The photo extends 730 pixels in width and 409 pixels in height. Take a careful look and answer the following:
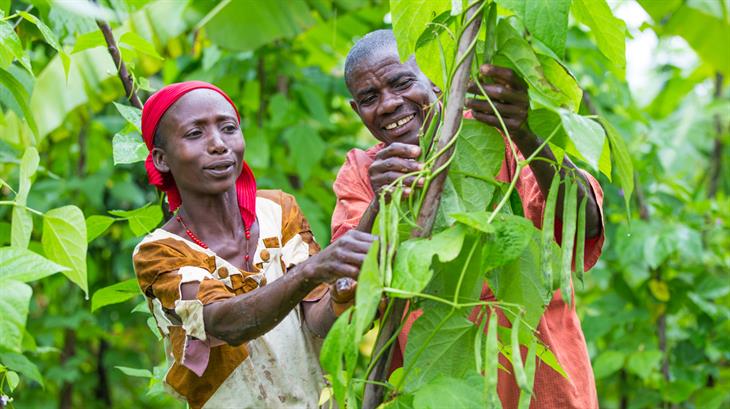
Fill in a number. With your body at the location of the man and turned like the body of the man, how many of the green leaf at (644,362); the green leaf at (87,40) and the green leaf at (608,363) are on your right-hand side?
1

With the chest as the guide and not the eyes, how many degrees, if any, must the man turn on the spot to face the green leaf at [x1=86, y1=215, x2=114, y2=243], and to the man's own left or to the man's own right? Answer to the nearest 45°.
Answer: approximately 90° to the man's own right

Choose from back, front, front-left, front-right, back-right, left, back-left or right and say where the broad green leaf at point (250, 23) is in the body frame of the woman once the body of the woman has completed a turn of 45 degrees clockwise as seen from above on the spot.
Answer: back

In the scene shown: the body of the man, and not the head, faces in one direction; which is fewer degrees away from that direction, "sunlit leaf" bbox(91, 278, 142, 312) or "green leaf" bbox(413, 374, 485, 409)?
the green leaf

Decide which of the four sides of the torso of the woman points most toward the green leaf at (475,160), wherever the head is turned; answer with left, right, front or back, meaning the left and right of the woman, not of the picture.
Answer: front

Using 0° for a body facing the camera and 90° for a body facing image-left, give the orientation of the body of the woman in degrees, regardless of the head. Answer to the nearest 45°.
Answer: approximately 315°

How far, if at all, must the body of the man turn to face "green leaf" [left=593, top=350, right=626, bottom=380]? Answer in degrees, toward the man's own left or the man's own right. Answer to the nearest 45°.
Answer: approximately 135° to the man's own left

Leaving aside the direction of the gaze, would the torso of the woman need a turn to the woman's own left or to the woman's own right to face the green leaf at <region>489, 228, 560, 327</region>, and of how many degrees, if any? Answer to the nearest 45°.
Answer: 0° — they already face it

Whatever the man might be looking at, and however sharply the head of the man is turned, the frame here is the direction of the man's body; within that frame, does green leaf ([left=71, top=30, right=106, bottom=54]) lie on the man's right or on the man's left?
on the man's right

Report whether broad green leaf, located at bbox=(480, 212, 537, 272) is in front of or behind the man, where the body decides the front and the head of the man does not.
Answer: in front

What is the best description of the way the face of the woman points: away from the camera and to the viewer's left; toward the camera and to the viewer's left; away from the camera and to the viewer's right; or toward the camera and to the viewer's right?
toward the camera and to the viewer's right

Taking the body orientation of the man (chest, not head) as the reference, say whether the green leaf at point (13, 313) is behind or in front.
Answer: in front

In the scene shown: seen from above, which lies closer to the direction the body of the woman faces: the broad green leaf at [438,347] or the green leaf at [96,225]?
the broad green leaf

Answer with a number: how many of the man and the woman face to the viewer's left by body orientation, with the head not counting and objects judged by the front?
0

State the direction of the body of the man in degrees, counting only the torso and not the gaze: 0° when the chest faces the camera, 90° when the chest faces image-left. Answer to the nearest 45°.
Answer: approximately 0°
